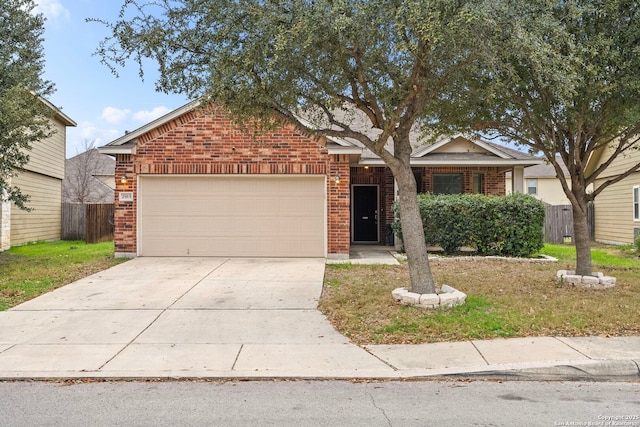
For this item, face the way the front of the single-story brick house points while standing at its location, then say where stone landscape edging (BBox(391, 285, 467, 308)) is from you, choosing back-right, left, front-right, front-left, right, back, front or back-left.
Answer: front-left

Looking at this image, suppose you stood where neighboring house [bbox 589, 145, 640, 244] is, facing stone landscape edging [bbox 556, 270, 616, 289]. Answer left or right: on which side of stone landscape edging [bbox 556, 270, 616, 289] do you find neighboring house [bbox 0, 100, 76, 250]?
right

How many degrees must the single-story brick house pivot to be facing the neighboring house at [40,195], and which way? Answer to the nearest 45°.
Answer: approximately 135° to its right

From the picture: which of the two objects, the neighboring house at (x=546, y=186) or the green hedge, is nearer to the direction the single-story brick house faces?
the green hedge

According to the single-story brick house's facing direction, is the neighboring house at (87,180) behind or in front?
behind

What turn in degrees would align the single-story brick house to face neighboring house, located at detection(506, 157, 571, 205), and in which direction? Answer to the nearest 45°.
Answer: approximately 135° to its left

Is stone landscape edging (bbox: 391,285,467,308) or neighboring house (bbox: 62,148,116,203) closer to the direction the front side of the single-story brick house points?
the stone landscape edging

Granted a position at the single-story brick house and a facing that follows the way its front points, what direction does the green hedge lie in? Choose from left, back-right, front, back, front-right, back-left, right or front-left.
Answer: left

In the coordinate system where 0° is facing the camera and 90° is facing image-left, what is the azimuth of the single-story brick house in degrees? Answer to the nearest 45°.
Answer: approximately 0°

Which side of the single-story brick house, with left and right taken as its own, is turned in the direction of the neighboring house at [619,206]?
left

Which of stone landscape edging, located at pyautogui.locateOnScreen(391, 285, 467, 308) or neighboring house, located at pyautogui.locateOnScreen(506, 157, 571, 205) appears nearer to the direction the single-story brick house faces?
the stone landscape edging
